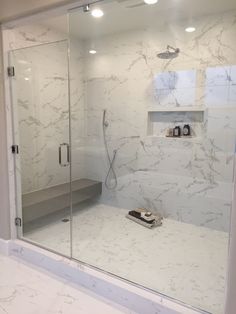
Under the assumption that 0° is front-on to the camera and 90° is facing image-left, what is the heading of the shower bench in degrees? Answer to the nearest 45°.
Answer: approximately 315°

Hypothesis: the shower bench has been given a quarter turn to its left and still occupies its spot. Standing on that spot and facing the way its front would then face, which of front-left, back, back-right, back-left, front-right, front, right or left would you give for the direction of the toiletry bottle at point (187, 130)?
front-right

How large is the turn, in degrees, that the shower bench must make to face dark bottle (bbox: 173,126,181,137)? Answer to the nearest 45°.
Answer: approximately 45° to its left
